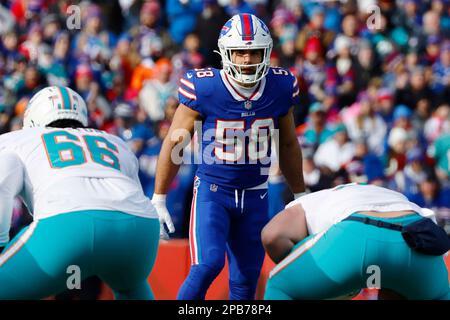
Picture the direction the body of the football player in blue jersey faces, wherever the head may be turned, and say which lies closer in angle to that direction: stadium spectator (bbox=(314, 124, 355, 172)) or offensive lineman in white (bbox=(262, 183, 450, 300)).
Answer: the offensive lineman in white

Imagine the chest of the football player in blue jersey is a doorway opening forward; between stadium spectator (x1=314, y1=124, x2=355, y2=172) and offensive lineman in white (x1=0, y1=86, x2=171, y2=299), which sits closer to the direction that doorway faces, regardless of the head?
the offensive lineman in white

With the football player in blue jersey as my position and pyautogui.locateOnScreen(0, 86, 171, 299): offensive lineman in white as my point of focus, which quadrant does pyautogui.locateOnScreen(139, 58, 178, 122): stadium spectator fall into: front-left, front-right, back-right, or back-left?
back-right

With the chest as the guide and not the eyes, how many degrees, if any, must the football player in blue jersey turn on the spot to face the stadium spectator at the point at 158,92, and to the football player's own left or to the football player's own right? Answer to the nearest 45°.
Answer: approximately 180°

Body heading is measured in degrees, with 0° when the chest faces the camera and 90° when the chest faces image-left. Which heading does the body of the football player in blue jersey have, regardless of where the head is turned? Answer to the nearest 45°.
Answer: approximately 0°

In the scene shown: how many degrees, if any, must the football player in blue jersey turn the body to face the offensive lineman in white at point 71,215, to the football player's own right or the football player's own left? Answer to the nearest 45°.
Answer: approximately 45° to the football player's own right

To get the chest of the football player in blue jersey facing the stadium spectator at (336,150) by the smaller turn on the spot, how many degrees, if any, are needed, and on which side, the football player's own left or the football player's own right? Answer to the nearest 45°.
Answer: approximately 180°

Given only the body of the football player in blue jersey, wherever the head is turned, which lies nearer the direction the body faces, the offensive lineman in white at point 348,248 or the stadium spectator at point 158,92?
the offensive lineman in white
